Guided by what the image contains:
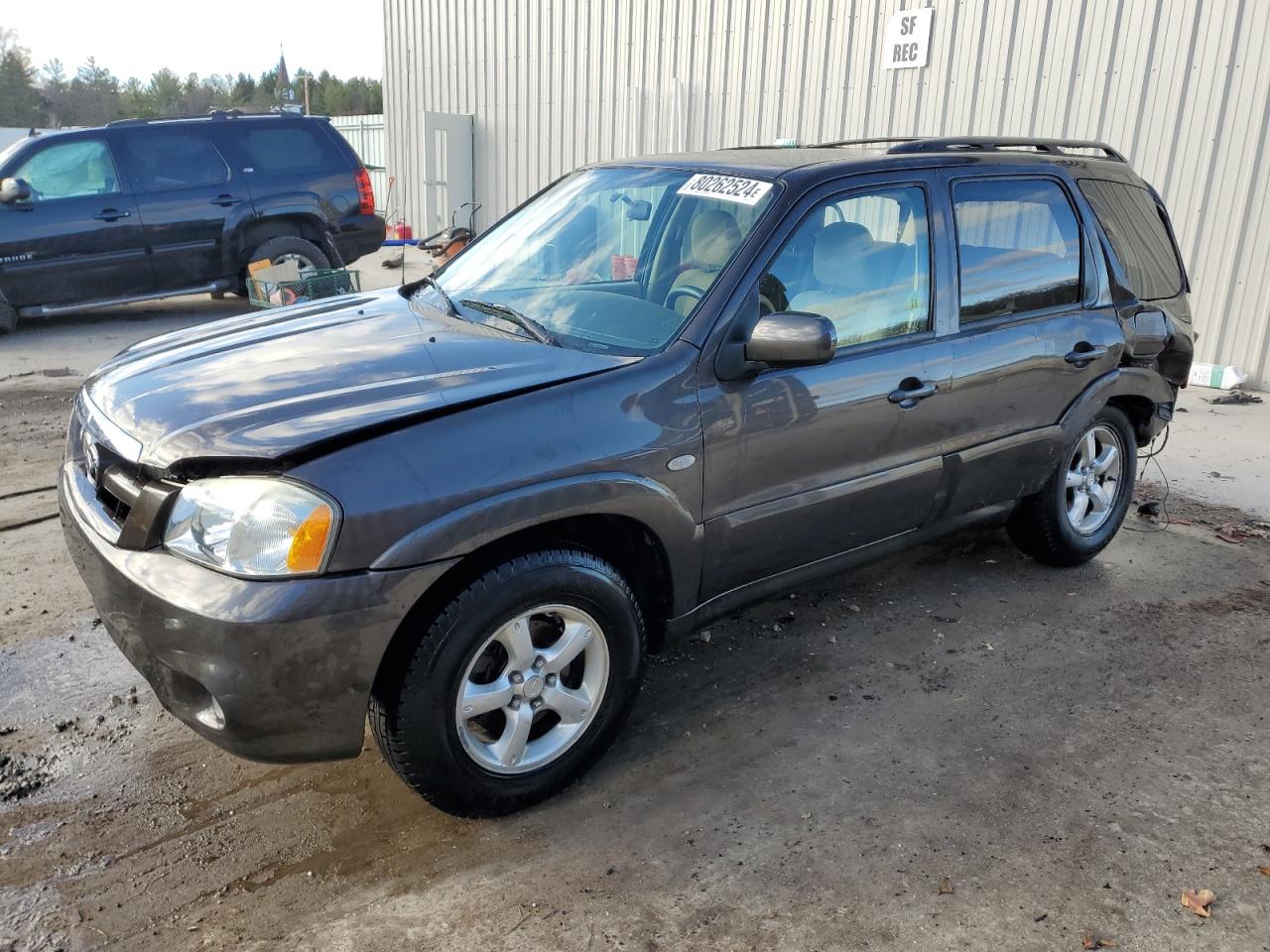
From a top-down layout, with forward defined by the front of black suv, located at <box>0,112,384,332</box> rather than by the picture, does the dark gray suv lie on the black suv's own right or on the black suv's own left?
on the black suv's own left

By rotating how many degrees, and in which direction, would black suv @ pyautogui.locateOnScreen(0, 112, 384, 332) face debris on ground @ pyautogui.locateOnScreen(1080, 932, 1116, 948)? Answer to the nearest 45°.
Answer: approximately 90° to its left

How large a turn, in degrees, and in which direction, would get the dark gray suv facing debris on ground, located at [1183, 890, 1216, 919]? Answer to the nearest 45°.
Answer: approximately 90° to its left

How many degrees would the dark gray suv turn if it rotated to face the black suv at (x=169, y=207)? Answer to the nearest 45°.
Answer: approximately 90° to its right

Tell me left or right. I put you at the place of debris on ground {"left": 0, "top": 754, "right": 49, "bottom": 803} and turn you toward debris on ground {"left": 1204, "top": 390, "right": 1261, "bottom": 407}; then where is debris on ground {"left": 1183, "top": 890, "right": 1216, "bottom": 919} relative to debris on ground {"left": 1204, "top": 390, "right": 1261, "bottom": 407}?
right

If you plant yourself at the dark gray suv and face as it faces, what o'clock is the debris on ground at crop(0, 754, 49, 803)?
The debris on ground is roughly at 1 o'clock from the dark gray suv.

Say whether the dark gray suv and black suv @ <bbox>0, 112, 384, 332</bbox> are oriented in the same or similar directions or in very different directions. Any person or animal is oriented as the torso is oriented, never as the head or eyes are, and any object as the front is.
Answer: same or similar directions

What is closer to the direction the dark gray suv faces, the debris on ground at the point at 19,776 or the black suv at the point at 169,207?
the debris on ground

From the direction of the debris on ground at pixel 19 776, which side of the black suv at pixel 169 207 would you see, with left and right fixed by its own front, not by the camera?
left

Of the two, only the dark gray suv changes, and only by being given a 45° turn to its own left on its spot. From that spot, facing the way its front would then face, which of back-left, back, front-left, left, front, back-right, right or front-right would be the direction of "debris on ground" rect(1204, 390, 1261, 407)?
back-left

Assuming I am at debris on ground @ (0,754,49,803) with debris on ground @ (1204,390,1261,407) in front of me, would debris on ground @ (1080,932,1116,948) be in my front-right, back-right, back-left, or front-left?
front-right

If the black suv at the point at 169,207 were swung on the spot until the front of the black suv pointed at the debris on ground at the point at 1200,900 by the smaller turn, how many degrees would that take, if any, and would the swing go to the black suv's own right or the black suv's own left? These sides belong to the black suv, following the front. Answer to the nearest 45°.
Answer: approximately 90° to the black suv's own left

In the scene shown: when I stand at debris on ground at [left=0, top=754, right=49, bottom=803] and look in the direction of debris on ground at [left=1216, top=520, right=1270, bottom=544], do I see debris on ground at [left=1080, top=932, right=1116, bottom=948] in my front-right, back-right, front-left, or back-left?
front-right

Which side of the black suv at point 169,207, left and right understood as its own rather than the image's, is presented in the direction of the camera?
left
